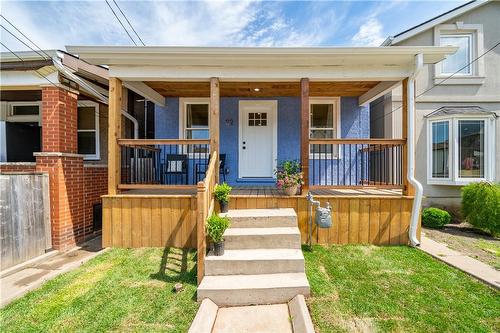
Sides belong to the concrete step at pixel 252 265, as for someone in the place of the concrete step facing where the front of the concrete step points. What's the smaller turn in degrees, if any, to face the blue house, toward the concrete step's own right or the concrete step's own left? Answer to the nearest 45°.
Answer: approximately 180°

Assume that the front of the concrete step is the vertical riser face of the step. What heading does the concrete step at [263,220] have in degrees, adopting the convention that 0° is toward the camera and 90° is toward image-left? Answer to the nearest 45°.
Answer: approximately 0°

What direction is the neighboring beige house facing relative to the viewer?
toward the camera

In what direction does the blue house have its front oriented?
toward the camera

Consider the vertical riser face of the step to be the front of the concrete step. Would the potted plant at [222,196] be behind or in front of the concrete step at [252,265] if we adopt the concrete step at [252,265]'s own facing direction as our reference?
behind

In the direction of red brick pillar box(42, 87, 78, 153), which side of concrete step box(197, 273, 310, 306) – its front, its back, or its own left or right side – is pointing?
right

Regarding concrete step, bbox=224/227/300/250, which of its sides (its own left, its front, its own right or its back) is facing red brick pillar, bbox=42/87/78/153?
right

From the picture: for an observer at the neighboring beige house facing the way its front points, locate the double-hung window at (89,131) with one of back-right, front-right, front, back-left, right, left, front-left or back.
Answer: front-right

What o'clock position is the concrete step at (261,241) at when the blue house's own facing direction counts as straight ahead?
The concrete step is roughly at 12 o'clock from the blue house.

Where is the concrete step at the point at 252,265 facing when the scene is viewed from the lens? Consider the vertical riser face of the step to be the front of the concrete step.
facing the viewer

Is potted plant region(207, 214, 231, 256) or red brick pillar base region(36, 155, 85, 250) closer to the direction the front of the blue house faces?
the potted plant

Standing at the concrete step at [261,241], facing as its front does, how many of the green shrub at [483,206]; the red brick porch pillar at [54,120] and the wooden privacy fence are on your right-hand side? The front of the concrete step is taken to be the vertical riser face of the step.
2
